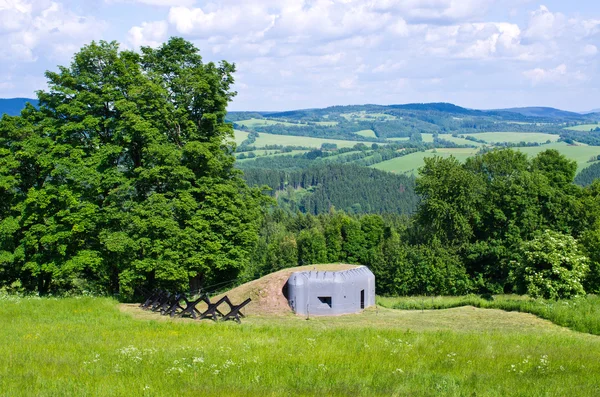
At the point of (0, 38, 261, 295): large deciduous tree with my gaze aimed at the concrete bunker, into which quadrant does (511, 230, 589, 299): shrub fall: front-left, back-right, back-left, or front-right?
front-left

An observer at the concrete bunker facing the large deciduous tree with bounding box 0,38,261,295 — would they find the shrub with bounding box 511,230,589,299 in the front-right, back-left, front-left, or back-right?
back-right

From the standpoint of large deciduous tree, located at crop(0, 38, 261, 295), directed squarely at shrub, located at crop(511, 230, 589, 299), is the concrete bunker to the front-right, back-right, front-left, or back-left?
front-right

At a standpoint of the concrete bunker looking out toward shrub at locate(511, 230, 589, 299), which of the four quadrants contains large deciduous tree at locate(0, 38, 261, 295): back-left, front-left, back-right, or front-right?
back-left

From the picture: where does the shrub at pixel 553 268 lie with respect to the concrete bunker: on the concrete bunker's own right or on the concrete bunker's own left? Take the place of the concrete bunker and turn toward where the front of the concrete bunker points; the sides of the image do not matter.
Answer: on the concrete bunker's own left

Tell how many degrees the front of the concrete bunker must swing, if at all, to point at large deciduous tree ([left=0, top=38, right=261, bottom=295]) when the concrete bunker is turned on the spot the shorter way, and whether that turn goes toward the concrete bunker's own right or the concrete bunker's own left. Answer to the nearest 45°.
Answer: approximately 90° to the concrete bunker's own right

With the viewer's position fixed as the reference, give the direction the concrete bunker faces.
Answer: facing the viewer
